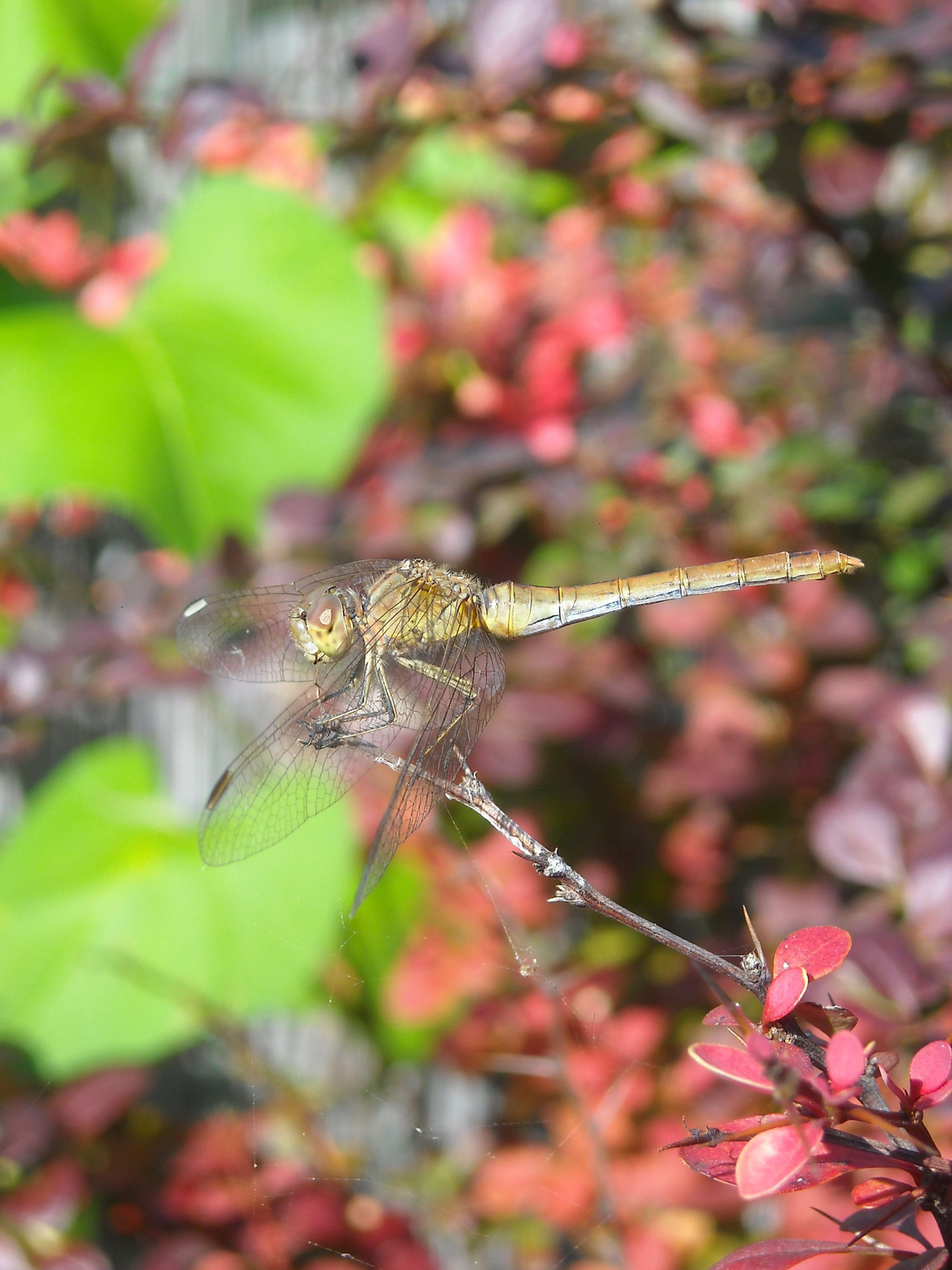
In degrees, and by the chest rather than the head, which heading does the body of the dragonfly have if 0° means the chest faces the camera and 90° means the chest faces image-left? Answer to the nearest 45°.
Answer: approximately 90°

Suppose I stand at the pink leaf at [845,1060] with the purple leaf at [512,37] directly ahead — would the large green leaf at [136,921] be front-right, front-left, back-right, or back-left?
front-left

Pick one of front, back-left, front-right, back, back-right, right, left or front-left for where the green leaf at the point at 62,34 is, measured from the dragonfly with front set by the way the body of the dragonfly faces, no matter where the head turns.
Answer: right
